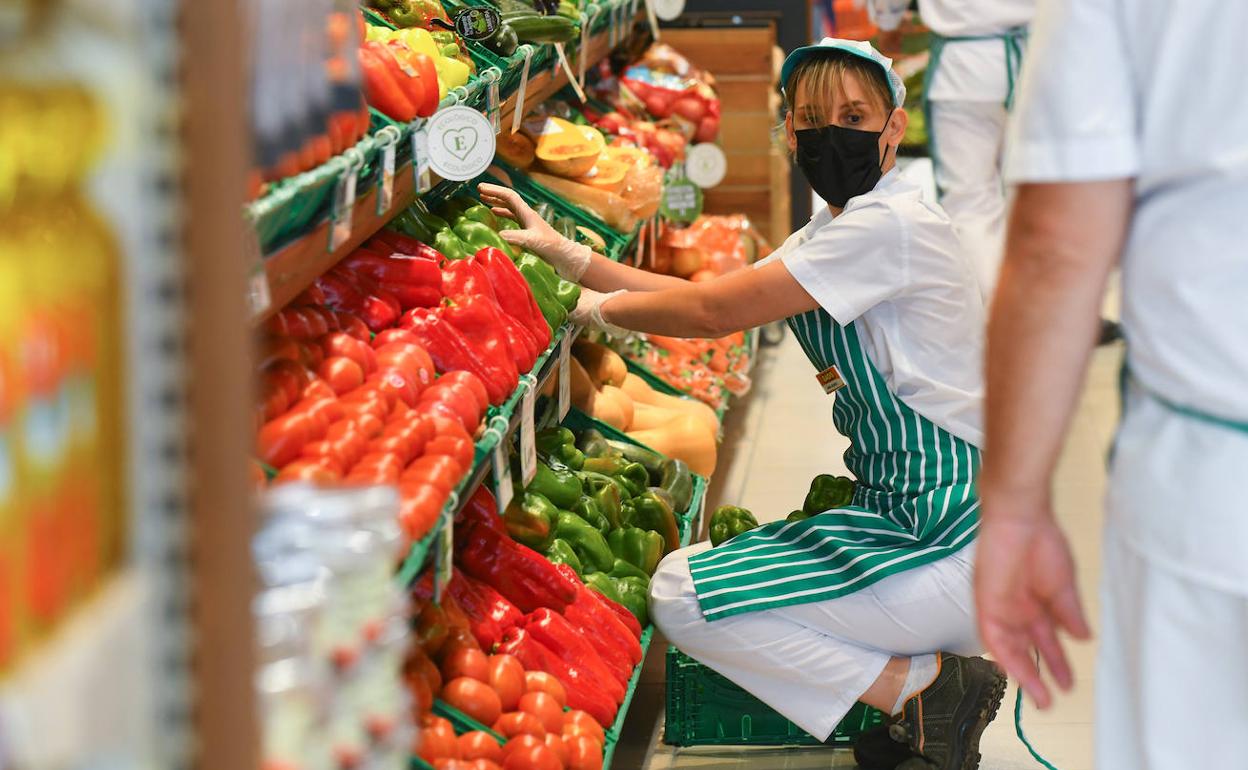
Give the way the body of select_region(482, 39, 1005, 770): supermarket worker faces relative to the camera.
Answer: to the viewer's left

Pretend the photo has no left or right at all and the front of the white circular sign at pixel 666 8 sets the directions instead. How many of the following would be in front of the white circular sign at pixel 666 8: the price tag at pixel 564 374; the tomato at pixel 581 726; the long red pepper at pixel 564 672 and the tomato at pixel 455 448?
4

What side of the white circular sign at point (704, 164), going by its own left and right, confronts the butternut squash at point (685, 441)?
front

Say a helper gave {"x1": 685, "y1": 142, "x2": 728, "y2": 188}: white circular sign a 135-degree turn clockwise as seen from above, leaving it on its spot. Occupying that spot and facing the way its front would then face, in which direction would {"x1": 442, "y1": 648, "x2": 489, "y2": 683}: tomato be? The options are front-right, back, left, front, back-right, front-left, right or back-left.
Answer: back-left

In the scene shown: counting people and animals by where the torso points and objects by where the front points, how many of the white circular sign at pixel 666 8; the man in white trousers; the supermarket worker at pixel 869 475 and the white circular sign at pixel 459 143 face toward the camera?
2

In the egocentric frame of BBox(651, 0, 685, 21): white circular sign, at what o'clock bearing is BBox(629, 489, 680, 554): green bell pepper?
The green bell pepper is roughly at 12 o'clock from the white circular sign.

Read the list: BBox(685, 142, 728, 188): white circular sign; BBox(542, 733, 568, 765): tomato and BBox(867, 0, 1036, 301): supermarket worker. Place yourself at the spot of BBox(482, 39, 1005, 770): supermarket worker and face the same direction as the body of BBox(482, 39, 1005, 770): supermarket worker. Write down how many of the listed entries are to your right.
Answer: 2

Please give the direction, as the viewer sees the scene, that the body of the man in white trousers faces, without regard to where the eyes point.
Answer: away from the camera

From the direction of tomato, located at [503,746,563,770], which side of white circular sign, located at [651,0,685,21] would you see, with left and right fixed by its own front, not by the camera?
front

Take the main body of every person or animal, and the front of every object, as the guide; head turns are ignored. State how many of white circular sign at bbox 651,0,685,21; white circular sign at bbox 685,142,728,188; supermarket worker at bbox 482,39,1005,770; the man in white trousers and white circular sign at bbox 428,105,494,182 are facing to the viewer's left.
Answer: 1

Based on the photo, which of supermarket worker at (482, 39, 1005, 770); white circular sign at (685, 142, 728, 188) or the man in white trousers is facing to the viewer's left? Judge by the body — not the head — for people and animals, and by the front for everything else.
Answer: the supermarket worker

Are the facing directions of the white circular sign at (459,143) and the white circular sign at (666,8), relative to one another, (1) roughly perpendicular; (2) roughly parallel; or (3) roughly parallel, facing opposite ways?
roughly parallel

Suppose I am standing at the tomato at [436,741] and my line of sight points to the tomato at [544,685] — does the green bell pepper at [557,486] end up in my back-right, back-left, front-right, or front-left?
front-left

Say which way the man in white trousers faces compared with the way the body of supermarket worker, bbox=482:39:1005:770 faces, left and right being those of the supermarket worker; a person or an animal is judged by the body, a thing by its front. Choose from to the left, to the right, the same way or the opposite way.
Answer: to the right

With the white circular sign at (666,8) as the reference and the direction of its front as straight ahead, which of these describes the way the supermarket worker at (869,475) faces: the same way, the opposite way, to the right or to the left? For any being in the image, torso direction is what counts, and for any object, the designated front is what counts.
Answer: to the right

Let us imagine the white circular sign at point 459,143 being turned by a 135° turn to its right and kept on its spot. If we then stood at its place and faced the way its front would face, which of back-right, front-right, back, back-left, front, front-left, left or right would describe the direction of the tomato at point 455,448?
back-left

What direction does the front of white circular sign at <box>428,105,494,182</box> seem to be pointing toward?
toward the camera

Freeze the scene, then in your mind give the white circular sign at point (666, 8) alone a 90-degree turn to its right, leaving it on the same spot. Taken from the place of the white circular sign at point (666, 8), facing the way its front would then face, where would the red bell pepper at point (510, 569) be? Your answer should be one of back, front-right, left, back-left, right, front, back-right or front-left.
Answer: left

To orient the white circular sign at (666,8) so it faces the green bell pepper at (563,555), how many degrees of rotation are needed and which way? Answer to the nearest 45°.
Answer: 0° — it already faces it
